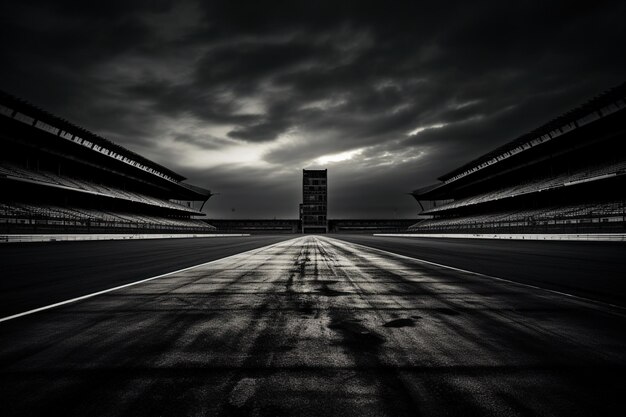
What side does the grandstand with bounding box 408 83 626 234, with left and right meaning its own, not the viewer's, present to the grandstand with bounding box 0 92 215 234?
front

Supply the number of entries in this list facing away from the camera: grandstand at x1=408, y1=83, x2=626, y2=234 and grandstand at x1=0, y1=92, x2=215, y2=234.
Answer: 0

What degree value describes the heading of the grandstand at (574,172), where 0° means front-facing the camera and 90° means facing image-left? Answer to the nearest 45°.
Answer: approximately 45°

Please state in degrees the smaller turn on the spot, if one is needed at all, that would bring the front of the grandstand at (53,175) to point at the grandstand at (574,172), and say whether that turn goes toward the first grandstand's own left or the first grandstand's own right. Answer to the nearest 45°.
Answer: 0° — it already faces it

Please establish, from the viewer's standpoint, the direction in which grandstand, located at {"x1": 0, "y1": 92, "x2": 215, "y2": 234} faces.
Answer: facing the viewer and to the right of the viewer
